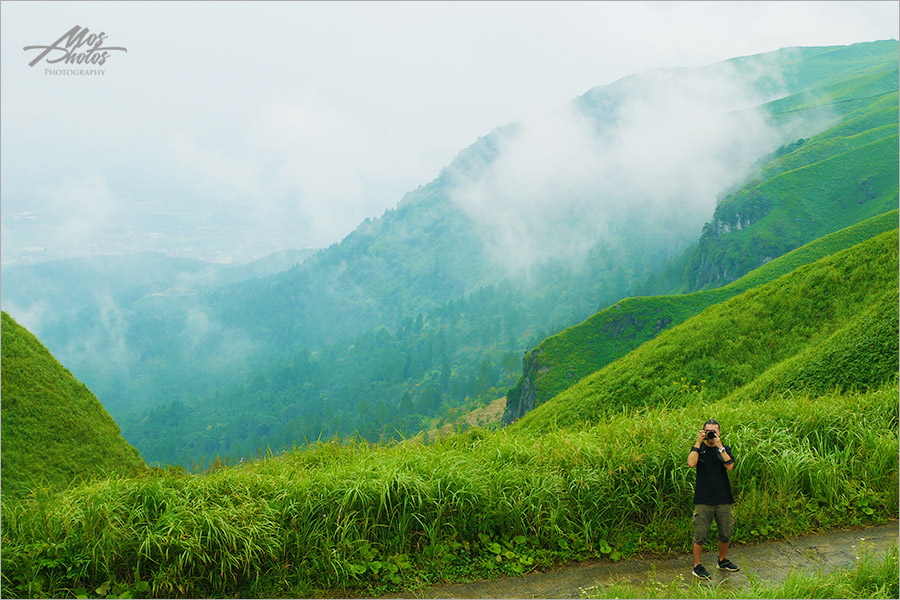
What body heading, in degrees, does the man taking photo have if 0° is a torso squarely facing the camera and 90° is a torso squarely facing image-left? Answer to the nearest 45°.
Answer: approximately 0°
